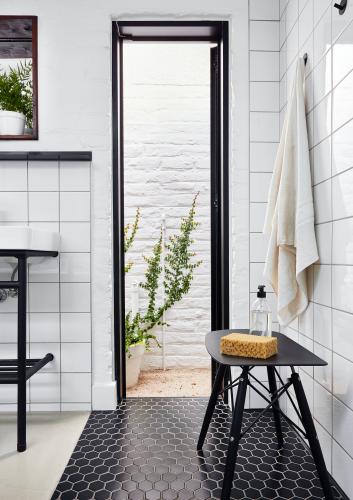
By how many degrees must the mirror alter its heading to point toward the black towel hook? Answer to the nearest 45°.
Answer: approximately 45° to its left

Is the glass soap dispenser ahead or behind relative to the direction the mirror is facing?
ahead

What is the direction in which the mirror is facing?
toward the camera

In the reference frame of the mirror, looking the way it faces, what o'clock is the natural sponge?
The natural sponge is roughly at 11 o'clock from the mirror.
